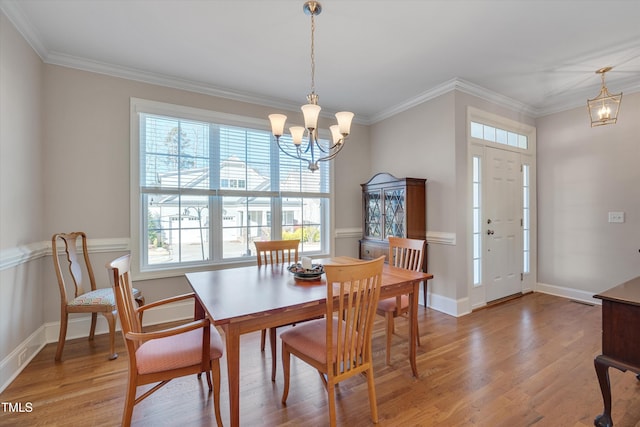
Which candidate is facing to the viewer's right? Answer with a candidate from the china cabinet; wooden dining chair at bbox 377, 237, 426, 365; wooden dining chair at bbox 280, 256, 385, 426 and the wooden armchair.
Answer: the wooden armchair

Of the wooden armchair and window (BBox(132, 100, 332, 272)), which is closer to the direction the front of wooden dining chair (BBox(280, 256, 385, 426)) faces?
the window

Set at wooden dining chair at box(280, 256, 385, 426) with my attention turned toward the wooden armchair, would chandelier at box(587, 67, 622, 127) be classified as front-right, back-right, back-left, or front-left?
back-right

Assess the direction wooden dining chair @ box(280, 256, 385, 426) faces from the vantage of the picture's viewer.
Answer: facing away from the viewer and to the left of the viewer

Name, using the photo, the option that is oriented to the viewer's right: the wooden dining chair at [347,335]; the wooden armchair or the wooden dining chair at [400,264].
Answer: the wooden armchair

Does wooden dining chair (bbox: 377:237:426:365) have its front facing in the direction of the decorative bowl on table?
yes

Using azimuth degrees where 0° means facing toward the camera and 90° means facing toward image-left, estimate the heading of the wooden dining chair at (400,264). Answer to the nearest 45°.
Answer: approximately 45°

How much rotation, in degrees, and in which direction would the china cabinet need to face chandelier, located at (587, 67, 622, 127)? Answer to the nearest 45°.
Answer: approximately 135° to its left

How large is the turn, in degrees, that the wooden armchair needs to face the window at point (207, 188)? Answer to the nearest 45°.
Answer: approximately 90° to its left

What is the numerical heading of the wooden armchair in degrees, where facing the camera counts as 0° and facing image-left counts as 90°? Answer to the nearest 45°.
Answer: approximately 270°

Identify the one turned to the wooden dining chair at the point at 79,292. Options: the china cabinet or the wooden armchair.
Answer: the china cabinet

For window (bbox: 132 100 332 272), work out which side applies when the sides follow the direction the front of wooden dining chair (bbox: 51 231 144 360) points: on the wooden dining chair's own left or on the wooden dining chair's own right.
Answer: on the wooden dining chair's own left
